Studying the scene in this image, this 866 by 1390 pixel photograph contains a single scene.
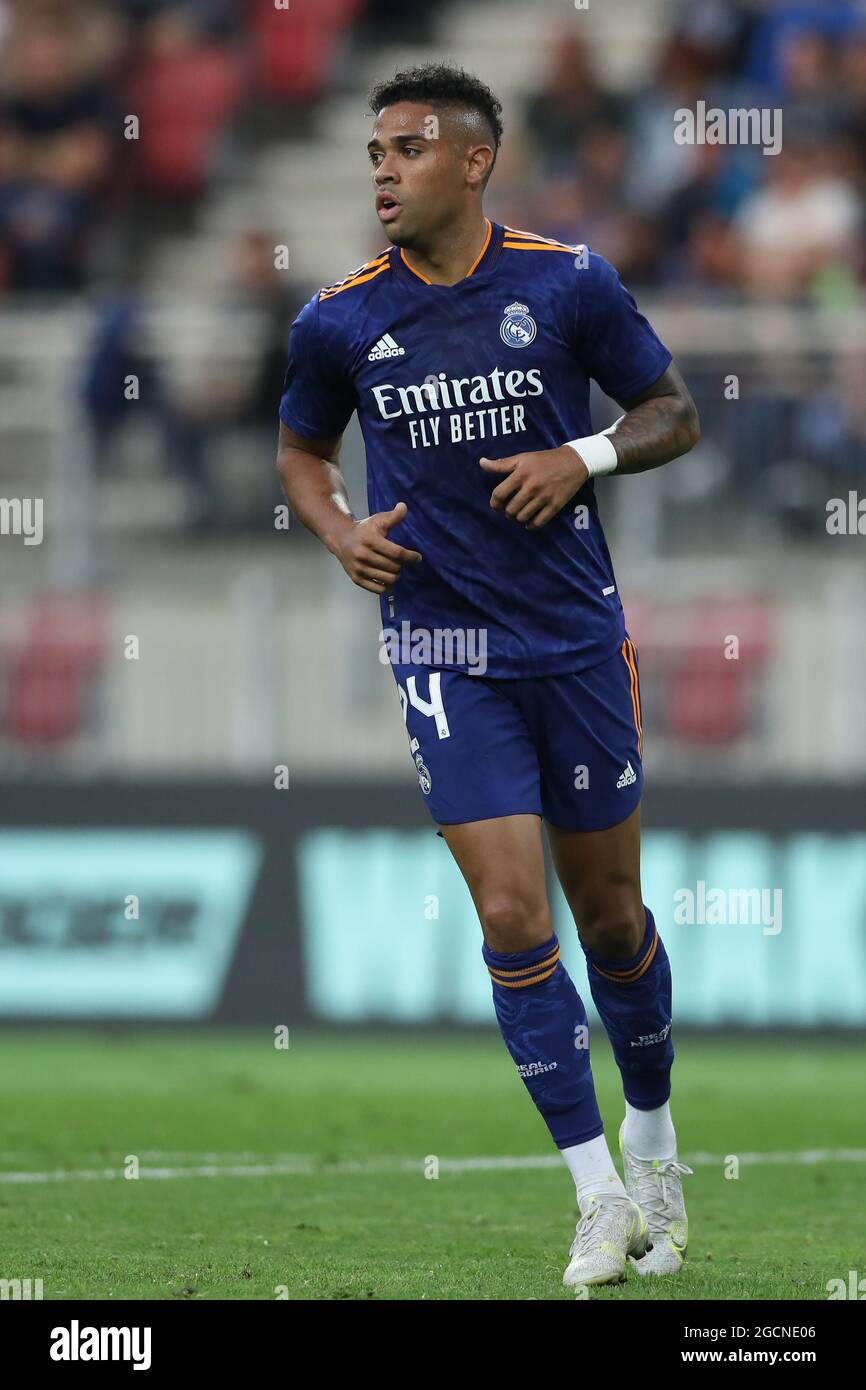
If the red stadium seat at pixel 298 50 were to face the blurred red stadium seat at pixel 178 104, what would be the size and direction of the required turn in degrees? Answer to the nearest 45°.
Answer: approximately 45° to its right

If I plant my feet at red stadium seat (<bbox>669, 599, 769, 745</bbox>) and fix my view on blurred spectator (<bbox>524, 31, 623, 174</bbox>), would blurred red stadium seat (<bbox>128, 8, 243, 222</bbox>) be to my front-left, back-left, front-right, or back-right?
front-left

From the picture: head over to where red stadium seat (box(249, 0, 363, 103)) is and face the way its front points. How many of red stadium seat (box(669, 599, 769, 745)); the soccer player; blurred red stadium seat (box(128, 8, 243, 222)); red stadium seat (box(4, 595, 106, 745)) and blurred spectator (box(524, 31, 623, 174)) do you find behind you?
0

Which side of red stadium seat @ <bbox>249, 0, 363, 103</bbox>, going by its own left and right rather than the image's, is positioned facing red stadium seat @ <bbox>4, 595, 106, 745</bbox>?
front

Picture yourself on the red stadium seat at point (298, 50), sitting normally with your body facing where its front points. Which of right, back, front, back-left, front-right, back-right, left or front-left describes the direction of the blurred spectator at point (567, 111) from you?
front-left

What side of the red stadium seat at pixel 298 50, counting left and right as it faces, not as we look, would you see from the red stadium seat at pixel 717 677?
front

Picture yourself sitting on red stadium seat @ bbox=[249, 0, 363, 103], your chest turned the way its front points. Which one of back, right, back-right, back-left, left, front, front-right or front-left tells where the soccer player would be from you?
front

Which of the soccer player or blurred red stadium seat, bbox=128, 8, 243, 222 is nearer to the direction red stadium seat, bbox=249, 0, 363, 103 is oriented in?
the soccer player

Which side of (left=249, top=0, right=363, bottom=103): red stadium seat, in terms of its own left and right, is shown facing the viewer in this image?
front

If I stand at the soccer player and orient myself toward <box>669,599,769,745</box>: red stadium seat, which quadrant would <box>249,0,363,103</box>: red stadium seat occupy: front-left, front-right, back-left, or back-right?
front-left

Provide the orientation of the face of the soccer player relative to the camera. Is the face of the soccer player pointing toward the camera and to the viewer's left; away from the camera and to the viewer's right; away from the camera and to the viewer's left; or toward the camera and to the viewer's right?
toward the camera and to the viewer's left
